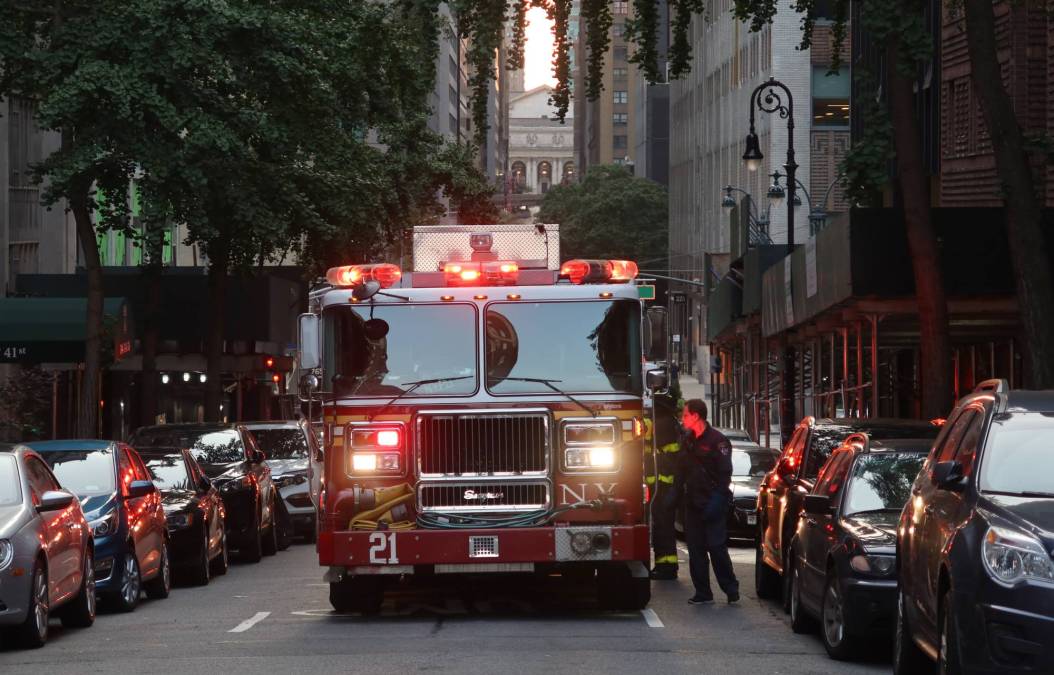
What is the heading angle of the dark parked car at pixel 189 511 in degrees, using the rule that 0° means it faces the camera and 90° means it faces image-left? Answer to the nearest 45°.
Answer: approximately 0°

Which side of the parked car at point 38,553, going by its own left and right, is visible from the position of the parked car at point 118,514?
back

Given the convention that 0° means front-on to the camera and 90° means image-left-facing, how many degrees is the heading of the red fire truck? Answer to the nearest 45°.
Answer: approximately 0°
